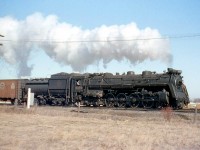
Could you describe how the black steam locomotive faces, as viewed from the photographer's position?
facing the viewer and to the right of the viewer
